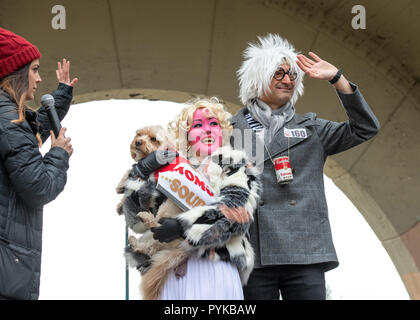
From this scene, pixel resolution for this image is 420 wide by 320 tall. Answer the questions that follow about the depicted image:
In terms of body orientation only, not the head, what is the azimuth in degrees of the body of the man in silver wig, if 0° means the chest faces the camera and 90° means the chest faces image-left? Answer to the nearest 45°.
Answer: approximately 0°

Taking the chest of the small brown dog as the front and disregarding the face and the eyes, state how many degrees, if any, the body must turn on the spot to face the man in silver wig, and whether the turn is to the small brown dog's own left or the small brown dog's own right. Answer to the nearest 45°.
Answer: approximately 135° to the small brown dog's own left

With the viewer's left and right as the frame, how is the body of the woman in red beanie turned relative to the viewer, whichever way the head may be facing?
facing to the right of the viewer

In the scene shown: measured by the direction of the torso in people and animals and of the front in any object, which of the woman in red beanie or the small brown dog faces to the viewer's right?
the woman in red beanie

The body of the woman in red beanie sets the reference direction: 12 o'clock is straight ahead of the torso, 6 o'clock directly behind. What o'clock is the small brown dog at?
The small brown dog is roughly at 11 o'clock from the woman in red beanie.

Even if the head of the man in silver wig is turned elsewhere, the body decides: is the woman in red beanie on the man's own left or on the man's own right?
on the man's own right

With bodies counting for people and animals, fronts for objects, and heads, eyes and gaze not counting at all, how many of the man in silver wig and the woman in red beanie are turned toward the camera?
1

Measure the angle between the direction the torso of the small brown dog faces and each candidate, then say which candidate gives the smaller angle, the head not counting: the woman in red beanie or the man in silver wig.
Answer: the woman in red beanie

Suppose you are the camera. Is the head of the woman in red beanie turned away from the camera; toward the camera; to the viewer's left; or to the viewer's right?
to the viewer's right

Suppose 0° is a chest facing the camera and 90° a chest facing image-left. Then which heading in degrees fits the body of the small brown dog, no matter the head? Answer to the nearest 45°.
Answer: approximately 45°
